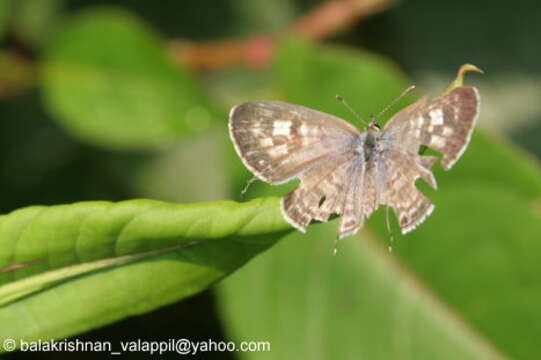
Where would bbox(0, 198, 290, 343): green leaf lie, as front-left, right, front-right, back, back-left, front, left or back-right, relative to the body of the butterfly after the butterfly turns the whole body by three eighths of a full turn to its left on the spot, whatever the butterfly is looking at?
front

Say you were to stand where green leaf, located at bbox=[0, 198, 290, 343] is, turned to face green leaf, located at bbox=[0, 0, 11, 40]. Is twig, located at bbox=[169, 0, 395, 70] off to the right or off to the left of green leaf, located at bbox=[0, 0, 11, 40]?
right

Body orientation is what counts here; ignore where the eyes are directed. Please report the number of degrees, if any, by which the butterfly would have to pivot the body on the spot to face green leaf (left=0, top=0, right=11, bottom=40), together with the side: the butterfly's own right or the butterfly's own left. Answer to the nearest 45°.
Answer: approximately 45° to the butterfly's own left

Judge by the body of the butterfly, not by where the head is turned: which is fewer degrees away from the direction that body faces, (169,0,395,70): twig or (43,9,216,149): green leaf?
the twig

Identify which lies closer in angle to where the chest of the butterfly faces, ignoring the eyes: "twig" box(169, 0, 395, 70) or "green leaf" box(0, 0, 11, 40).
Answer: the twig

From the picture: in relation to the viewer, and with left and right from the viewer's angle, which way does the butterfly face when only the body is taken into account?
facing away from the viewer

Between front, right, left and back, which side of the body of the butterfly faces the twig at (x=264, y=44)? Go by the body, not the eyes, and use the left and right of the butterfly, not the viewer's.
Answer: front

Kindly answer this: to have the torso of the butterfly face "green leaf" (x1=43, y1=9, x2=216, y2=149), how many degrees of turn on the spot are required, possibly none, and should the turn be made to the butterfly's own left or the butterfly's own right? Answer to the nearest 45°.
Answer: approximately 45° to the butterfly's own left
